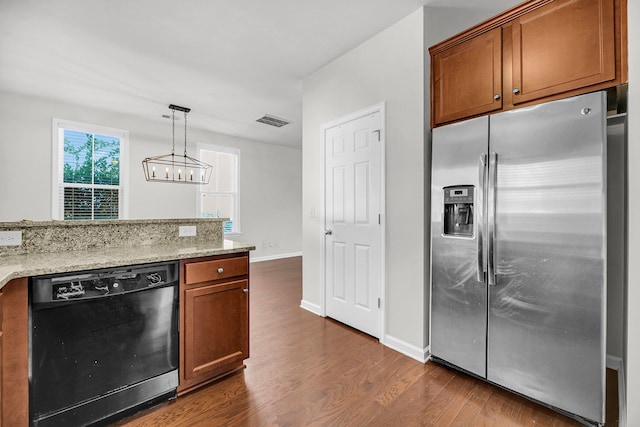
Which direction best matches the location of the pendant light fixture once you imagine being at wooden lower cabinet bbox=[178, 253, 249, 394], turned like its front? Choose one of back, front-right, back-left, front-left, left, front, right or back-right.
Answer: back-left

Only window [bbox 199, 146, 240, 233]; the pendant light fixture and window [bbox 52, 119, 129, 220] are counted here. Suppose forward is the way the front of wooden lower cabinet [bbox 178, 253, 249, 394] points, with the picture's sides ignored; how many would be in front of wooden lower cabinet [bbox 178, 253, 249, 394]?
0

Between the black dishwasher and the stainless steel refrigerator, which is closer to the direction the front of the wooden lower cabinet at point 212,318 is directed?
the stainless steel refrigerator

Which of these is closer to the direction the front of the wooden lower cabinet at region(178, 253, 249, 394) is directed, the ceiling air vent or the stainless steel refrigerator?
the stainless steel refrigerator

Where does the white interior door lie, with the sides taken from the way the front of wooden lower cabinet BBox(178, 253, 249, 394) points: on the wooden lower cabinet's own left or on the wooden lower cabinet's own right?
on the wooden lower cabinet's own left

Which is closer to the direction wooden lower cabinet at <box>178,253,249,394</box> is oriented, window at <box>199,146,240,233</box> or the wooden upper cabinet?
the wooden upper cabinet

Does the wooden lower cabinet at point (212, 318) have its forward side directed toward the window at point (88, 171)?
no

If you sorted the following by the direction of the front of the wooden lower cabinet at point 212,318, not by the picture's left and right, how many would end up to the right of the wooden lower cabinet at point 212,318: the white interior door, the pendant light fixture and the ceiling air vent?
0

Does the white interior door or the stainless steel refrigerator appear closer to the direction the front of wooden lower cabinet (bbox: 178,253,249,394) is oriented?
the stainless steel refrigerator

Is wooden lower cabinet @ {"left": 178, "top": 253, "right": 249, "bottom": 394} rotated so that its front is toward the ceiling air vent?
no

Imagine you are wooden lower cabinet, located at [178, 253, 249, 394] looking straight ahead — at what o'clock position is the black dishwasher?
The black dishwasher is roughly at 4 o'clock from the wooden lower cabinet.

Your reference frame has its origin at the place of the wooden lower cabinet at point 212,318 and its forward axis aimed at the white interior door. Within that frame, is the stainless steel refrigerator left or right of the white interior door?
right

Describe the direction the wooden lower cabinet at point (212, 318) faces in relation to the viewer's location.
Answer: facing the viewer and to the right of the viewer

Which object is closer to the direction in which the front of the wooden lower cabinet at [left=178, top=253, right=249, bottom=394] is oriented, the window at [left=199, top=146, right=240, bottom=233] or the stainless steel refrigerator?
the stainless steel refrigerator

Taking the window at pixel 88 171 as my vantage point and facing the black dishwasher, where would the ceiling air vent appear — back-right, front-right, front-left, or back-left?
front-left

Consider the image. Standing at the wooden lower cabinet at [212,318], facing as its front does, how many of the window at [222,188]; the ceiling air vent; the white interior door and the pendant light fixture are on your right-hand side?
0

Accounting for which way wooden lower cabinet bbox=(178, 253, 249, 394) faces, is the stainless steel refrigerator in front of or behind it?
in front
